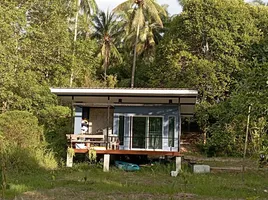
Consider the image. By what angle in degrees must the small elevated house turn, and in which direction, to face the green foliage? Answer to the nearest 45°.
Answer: approximately 135° to its right

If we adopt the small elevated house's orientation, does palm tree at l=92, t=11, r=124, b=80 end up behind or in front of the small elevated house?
behind

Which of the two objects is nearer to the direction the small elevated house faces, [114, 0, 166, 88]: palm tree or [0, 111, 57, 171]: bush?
the bush

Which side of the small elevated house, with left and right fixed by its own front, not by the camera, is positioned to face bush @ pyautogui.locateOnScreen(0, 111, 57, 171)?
right

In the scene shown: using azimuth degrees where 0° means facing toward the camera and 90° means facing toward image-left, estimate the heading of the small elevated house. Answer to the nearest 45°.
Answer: approximately 0°

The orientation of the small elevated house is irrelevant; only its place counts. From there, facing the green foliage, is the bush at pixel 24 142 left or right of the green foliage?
left

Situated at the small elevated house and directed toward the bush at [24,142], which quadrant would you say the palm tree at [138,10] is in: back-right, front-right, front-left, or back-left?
back-right

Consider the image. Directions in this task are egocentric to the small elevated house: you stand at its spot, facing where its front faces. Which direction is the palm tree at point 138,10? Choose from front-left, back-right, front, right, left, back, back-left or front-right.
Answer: back
